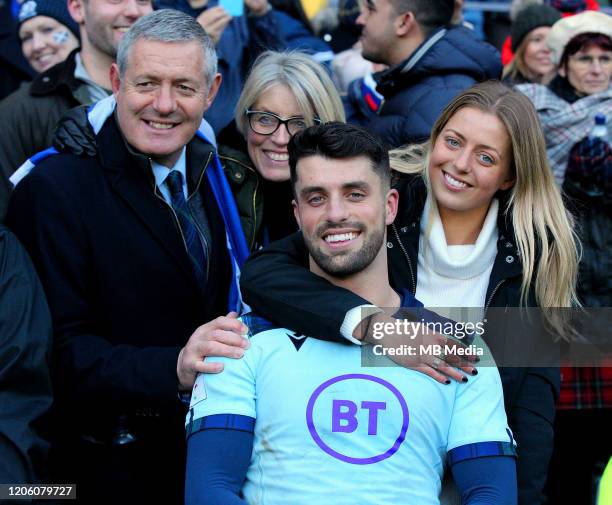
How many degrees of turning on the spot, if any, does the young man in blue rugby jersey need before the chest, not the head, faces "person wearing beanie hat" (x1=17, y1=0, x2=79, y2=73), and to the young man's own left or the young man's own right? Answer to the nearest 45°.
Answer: approximately 135° to the young man's own right

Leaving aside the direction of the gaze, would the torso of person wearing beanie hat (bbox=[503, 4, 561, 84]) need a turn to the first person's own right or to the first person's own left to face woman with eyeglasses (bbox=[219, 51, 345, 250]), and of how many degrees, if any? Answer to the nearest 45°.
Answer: approximately 90° to the first person's own right

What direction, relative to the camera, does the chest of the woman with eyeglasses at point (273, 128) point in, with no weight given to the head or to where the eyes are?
toward the camera

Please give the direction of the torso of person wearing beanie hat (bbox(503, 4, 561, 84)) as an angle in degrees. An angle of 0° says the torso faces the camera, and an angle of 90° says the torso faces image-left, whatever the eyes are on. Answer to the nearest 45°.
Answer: approximately 315°

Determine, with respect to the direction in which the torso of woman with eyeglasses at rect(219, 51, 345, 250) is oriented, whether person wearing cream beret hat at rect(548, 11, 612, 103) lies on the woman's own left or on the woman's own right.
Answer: on the woman's own left

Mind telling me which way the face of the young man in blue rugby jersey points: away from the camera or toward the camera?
toward the camera

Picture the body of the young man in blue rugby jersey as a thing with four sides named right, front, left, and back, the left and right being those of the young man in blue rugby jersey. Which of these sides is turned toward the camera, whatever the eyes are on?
front

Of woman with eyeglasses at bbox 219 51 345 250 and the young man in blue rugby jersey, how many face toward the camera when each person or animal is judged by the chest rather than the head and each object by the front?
2

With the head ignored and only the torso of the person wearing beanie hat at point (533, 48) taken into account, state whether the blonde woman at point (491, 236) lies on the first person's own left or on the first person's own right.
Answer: on the first person's own right

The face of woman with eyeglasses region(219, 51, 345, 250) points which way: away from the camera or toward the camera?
toward the camera

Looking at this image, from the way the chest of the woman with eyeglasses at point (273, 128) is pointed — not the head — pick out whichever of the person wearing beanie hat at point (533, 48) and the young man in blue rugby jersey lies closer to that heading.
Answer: the young man in blue rugby jersey

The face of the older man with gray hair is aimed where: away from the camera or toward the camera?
toward the camera
